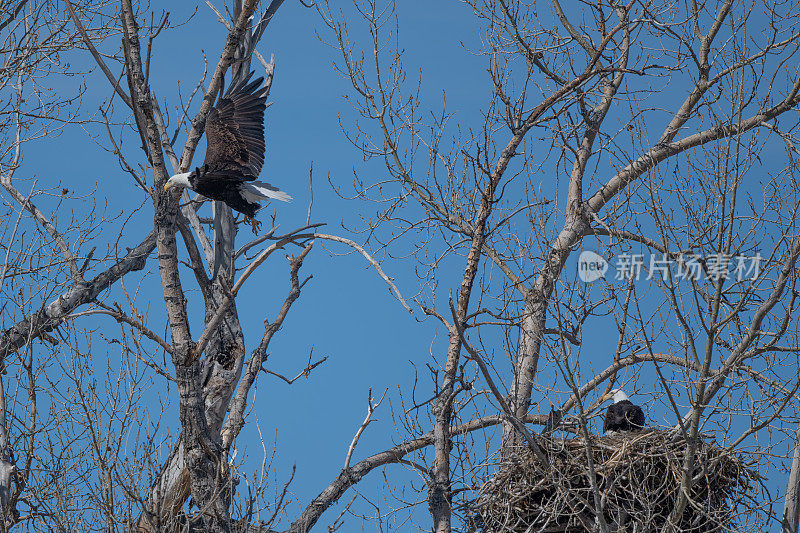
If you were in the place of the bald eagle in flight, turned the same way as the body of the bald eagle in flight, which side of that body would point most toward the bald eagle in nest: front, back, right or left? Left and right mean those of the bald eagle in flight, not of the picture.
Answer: back

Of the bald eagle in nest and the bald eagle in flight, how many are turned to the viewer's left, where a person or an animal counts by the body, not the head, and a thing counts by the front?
1

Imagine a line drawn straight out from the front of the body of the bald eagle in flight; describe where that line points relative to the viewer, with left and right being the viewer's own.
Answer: facing to the left of the viewer
